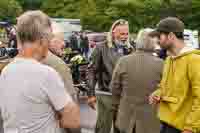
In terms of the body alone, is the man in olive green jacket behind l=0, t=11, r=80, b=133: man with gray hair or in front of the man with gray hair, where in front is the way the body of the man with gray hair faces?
in front

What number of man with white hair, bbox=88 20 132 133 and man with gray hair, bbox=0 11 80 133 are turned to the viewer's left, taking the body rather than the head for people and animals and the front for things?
0

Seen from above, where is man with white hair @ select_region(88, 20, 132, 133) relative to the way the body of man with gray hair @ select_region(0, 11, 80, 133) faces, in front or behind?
in front

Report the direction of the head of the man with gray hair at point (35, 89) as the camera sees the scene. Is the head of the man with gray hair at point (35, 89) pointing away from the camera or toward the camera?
away from the camera

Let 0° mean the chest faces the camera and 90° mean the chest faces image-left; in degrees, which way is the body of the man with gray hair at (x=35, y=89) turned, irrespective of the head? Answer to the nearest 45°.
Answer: approximately 225°

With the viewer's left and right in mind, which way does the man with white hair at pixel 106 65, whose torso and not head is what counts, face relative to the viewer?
facing the viewer and to the right of the viewer
